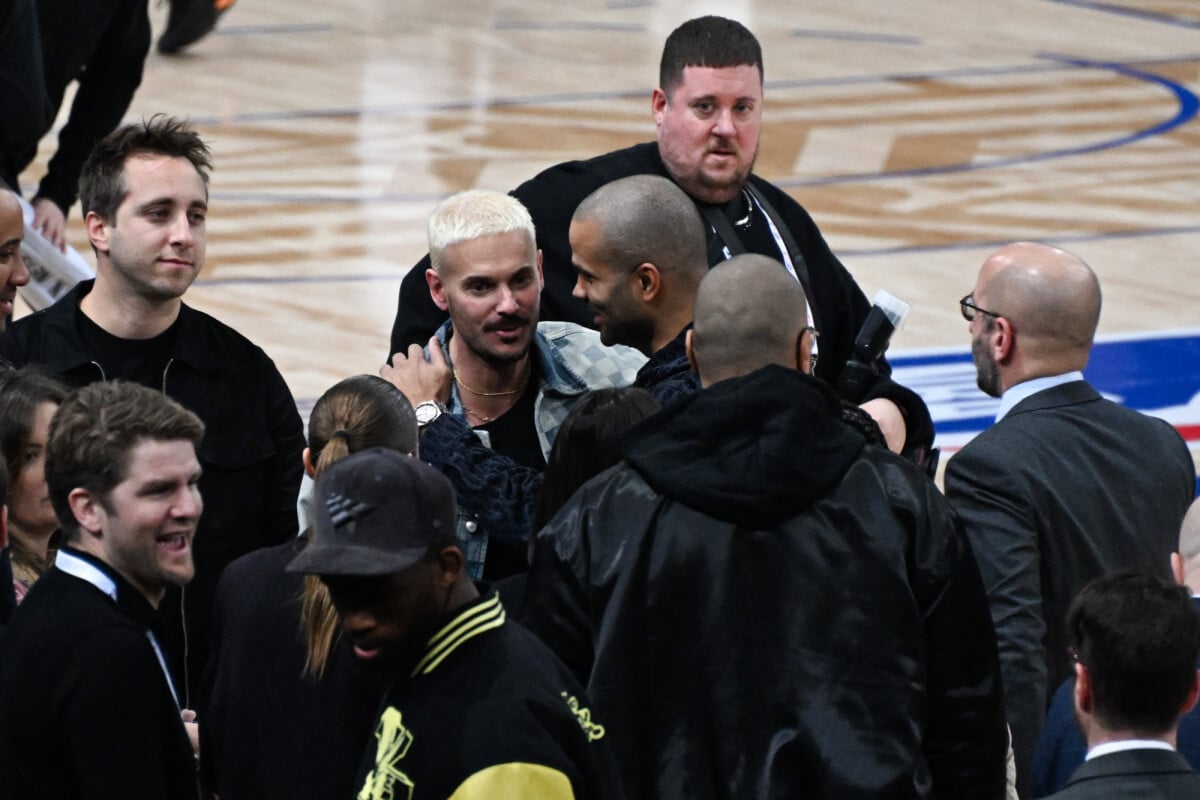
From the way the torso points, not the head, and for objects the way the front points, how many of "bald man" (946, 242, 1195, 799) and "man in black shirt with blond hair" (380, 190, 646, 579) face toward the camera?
1

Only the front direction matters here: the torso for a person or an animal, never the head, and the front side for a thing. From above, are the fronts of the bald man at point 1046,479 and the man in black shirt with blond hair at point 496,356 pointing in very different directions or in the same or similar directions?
very different directions

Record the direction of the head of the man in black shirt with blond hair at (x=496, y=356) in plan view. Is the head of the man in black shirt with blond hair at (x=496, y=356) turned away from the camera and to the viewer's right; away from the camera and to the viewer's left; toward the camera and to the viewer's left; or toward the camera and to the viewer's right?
toward the camera and to the viewer's right

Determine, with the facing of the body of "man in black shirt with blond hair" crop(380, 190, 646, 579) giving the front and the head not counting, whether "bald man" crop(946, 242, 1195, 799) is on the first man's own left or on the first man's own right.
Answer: on the first man's own left

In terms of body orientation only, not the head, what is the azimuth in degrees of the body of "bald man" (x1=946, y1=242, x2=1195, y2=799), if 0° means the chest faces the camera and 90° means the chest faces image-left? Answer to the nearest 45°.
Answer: approximately 135°

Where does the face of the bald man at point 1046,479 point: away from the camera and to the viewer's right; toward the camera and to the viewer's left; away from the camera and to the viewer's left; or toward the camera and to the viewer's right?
away from the camera and to the viewer's left

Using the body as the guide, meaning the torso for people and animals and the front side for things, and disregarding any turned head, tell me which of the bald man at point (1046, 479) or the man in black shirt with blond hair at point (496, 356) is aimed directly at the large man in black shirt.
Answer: the bald man

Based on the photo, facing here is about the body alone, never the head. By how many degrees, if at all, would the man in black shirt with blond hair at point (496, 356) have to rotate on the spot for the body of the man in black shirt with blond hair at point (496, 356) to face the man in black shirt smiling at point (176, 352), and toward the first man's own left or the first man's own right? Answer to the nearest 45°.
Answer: approximately 90° to the first man's own right

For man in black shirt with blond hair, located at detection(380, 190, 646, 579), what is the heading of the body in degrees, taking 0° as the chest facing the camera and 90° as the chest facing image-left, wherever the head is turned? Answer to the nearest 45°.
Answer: approximately 0°
